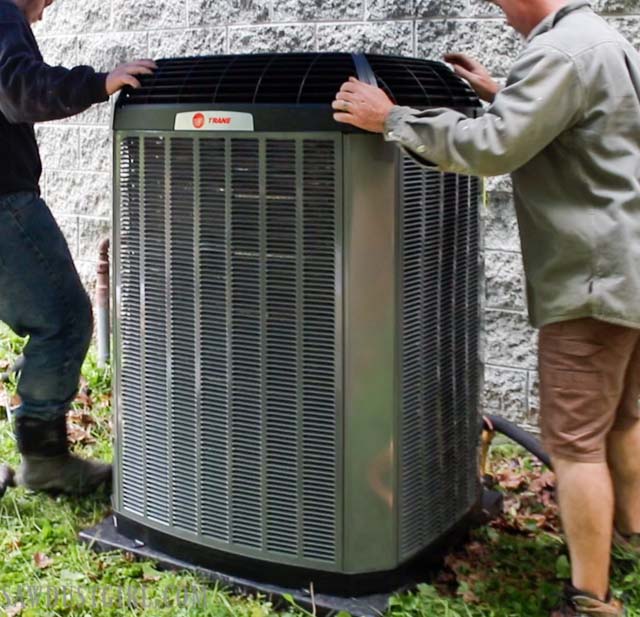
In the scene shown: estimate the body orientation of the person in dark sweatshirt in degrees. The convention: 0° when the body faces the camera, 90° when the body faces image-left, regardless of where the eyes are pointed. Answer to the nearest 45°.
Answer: approximately 270°

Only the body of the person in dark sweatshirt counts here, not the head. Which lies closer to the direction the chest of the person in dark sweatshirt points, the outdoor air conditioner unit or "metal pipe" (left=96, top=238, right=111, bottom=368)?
the outdoor air conditioner unit

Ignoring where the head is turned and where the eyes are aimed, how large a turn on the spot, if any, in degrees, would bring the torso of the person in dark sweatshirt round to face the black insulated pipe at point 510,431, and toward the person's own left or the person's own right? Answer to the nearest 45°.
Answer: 0° — they already face it

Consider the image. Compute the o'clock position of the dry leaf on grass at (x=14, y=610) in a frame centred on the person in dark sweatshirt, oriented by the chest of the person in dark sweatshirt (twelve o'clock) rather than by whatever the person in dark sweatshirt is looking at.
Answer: The dry leaf on grass is roughly at 3 o'clock from the person in dark sweatshirt.
